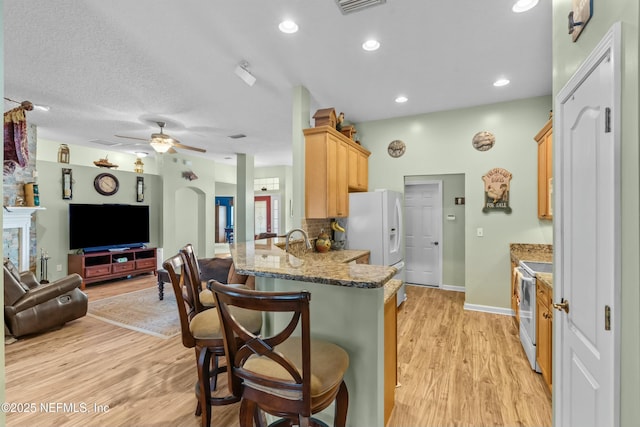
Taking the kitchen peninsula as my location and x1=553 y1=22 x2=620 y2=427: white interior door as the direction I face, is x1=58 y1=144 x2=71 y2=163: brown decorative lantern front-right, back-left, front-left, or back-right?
back-left

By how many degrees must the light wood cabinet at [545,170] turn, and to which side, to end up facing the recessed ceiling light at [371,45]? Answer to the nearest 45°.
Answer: approximately 45° to its left

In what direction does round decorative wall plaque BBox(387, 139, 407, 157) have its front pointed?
toward the camera

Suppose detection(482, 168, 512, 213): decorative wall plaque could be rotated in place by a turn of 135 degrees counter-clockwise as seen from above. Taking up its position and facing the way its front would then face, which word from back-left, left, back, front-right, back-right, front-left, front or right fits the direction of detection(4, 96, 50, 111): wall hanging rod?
back

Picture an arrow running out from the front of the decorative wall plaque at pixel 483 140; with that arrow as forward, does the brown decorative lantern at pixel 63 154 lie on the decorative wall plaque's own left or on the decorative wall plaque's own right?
on the decorative wall plaque's own right

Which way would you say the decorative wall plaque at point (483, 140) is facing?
toward the camera

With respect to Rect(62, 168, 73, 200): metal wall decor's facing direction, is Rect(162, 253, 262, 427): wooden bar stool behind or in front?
in front

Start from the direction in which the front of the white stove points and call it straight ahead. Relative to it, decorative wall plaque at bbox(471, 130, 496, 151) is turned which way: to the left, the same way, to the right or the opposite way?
to the left

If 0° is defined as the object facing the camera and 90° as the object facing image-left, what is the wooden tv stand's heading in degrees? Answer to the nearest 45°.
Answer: approximately 315°

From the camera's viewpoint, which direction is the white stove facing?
to the viewer's left
